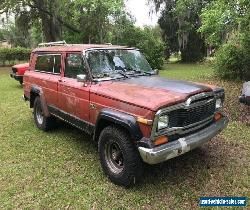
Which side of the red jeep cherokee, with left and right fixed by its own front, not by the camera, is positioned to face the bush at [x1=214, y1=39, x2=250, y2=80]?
left

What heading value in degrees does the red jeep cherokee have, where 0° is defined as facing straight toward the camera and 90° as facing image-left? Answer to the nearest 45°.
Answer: approximately 315°

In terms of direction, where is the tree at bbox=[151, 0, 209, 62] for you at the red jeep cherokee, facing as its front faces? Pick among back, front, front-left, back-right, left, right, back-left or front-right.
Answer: back-left

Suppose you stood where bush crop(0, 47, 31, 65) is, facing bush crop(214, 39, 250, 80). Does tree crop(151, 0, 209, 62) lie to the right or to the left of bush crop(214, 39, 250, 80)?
left

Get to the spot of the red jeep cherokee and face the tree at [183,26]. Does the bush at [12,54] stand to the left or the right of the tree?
left

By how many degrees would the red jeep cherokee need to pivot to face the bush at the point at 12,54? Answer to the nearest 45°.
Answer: approximately 180°

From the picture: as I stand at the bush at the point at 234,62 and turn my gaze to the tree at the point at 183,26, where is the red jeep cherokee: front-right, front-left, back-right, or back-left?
back-left
